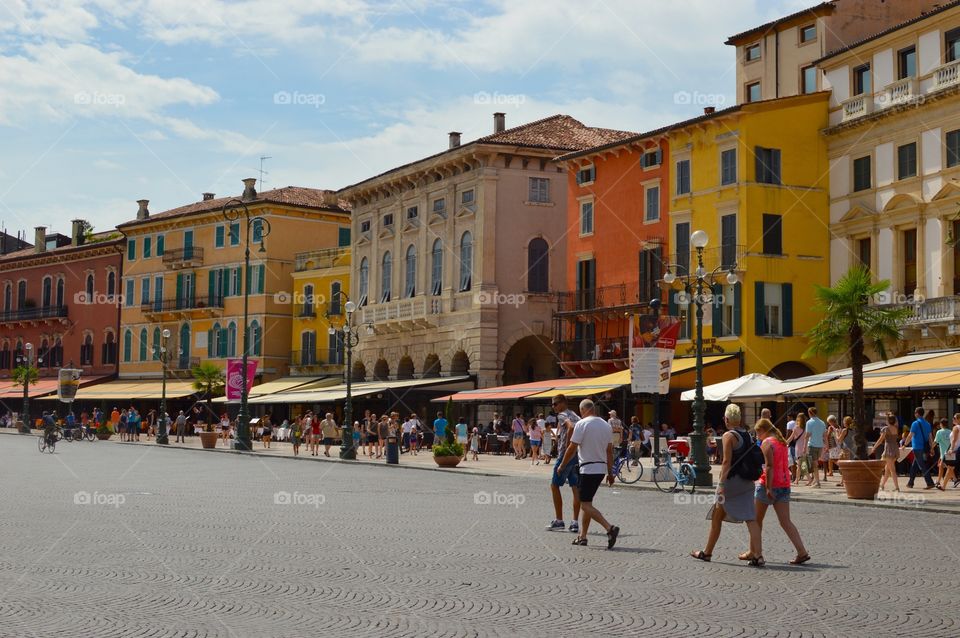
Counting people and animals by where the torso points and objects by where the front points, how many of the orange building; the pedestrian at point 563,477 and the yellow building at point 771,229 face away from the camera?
0

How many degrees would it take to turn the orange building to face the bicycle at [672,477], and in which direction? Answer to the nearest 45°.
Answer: approximately 45° to its left

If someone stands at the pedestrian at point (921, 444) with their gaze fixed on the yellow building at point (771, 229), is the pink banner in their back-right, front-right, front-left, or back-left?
front-left

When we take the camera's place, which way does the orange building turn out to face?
facing the viewer and to the left of the viewer

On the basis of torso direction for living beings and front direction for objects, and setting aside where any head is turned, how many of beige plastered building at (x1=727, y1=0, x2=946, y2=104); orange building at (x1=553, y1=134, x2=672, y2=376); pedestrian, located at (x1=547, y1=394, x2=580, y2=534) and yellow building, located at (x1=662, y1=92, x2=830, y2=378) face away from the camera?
0

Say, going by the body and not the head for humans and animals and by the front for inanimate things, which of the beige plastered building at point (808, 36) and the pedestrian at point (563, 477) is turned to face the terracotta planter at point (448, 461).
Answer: the beige plastered building

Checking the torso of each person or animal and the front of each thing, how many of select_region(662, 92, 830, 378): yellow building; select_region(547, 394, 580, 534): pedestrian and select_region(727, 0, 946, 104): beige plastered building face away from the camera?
0

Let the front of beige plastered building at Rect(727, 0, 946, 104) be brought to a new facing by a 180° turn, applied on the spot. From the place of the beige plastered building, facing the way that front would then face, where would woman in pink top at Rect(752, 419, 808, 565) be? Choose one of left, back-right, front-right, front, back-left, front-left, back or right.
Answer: back-right

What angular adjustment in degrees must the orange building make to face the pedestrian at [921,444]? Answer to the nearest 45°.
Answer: approximately 45° to its left

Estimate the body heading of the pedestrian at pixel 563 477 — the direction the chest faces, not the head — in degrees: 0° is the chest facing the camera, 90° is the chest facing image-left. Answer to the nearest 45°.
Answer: approximately 45°

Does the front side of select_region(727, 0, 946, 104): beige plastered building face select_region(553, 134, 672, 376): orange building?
no

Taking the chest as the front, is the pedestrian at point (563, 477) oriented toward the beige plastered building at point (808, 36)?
no

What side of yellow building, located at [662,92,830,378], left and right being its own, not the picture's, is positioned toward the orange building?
right

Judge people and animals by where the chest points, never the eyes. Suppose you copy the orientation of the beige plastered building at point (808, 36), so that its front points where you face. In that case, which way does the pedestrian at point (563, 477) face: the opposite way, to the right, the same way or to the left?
the same way
